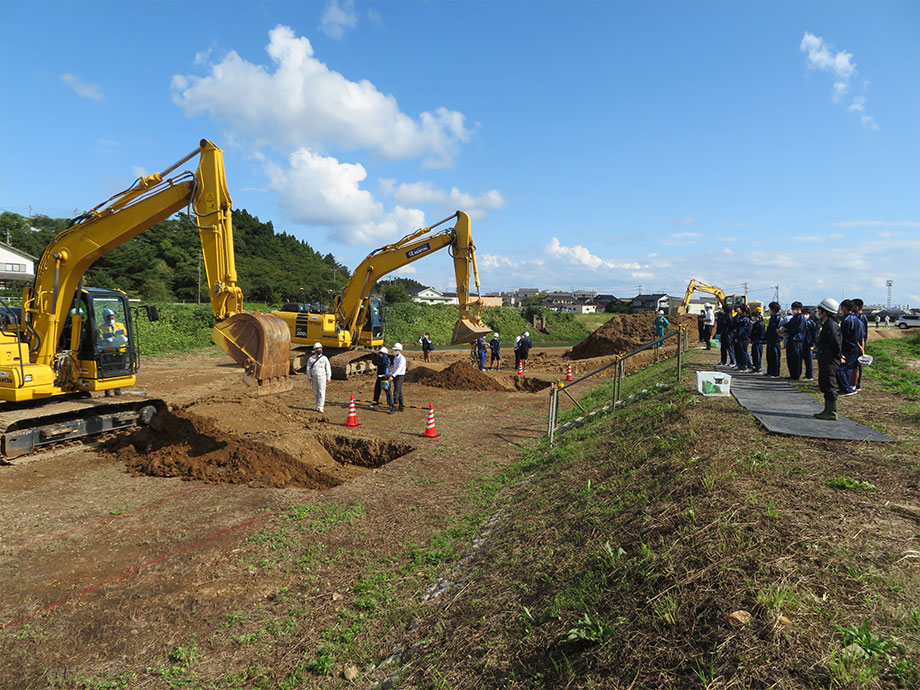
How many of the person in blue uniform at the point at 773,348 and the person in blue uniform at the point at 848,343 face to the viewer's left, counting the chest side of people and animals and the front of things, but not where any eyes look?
2

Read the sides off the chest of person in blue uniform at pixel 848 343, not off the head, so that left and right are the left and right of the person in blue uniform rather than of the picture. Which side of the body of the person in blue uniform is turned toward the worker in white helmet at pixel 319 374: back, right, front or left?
front

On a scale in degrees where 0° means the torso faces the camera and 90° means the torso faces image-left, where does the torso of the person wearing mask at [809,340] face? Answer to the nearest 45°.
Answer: approximately 90°

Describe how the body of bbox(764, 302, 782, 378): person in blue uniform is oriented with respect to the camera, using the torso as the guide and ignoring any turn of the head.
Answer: to the viewer's left

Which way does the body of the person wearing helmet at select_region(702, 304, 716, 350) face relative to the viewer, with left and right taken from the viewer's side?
facing to the left of the viewer

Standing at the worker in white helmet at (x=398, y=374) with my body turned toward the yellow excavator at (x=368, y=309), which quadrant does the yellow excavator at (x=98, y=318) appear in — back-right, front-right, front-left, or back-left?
back-left

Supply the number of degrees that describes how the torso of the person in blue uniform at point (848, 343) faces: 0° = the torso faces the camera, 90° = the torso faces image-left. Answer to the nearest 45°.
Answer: approximately 90°

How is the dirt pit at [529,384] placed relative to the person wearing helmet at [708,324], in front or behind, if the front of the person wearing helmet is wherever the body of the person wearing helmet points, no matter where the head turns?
in front

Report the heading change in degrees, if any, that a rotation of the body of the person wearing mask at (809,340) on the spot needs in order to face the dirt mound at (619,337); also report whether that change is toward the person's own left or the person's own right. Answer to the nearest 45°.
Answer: approximately 45° to the person's own right

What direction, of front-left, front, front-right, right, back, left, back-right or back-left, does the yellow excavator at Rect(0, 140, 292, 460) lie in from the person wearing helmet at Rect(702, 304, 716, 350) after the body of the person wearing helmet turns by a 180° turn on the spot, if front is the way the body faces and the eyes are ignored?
back-right

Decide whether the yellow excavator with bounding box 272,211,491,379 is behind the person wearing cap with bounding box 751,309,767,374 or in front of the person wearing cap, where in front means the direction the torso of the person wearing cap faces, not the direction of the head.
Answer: in front

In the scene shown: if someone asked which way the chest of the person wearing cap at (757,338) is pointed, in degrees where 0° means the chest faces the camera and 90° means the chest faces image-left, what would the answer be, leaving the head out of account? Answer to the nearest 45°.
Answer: approximately 90°
